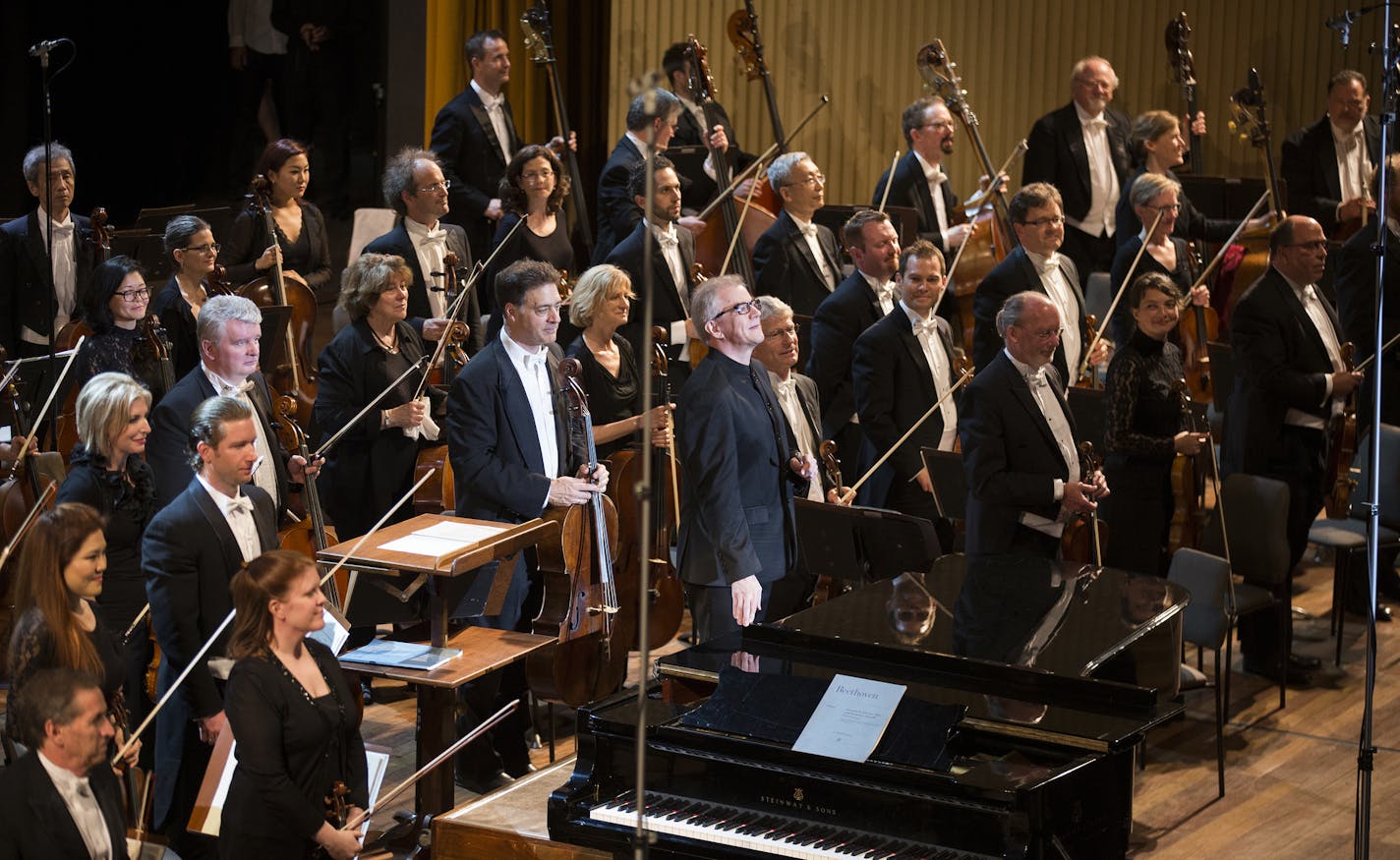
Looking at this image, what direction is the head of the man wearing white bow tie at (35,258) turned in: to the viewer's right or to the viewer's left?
to the viewer's right

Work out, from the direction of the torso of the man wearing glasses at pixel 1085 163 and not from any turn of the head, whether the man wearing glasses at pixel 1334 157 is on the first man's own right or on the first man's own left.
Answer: on the first man's own left

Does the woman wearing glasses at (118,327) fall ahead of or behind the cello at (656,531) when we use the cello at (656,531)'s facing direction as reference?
behind

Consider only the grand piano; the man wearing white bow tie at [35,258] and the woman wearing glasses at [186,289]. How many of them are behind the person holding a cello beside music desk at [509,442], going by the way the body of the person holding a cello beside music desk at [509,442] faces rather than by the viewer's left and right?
2

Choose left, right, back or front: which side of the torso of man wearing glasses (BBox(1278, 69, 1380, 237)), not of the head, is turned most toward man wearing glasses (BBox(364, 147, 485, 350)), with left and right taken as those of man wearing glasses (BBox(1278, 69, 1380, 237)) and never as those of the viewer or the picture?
right

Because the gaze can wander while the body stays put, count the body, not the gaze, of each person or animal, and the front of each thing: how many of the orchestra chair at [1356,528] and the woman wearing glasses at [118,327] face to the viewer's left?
1

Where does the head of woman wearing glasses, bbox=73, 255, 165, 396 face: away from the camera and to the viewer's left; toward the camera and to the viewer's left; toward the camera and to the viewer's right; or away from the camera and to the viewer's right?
toward the camera and to the viewer's right

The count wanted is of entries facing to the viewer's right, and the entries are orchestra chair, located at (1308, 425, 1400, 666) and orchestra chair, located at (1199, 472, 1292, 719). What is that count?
0

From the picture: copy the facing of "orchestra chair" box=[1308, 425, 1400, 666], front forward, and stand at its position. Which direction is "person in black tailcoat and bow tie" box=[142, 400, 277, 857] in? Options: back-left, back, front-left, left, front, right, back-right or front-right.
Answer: front-left
